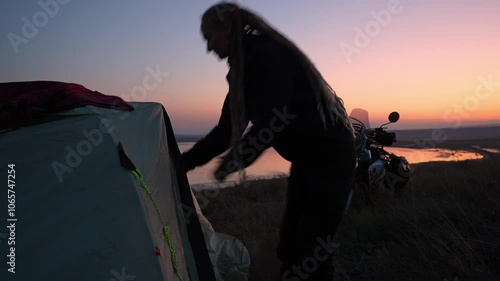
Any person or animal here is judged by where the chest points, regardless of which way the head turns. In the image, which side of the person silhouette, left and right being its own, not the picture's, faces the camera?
left

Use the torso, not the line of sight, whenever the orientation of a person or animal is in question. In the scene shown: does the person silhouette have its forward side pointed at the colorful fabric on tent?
yes

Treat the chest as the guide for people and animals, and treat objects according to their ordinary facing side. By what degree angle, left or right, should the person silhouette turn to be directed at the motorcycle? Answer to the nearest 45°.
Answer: approximately 90° to its right

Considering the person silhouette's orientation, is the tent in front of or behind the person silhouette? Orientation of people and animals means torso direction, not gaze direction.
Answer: in front

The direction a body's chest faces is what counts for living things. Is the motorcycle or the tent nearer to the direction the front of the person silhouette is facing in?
the tent

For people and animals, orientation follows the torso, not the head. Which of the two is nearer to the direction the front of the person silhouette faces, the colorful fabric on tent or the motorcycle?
the colorful fabric on tent
